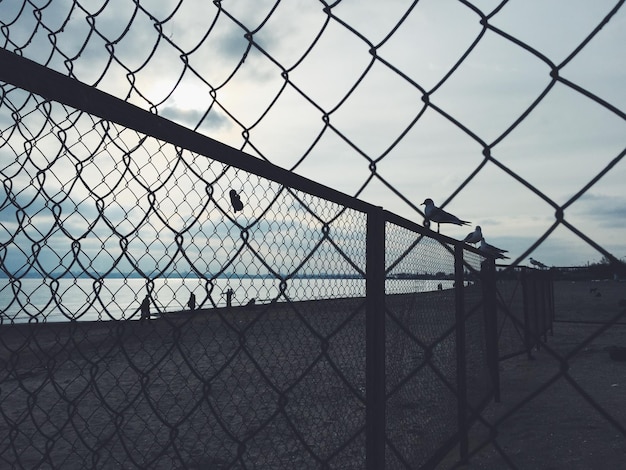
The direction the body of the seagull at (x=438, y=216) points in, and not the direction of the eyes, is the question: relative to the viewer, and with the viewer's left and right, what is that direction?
facing to the left of the viewer

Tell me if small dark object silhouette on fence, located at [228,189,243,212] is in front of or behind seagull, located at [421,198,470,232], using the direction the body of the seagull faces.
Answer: in front
